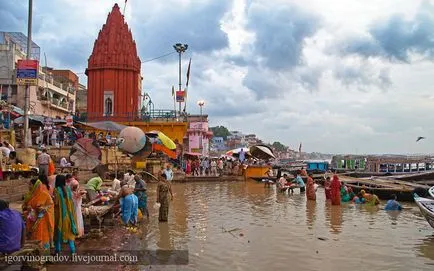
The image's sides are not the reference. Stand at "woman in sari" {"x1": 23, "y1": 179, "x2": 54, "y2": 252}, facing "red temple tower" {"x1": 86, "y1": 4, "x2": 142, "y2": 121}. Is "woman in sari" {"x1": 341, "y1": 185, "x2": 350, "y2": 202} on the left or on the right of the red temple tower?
right

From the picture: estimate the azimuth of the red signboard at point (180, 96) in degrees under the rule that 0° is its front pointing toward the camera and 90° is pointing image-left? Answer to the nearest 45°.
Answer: approximately 0°

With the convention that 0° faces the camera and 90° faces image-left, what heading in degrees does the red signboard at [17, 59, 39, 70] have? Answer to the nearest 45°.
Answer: approximately 0°

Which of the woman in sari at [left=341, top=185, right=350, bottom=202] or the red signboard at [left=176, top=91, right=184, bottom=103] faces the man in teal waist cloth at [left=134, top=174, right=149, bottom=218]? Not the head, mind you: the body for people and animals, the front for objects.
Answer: the red signboard

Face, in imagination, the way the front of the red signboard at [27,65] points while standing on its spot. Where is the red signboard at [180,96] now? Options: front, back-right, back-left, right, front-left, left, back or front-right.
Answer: back-left

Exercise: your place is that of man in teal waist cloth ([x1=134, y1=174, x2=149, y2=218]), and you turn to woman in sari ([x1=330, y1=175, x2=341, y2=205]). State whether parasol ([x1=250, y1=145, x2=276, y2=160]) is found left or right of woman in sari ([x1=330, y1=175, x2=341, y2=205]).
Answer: left

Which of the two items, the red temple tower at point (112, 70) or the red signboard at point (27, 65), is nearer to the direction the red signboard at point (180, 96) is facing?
the red signboard

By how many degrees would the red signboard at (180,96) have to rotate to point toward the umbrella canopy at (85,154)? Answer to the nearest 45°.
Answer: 0° — it already faces it
